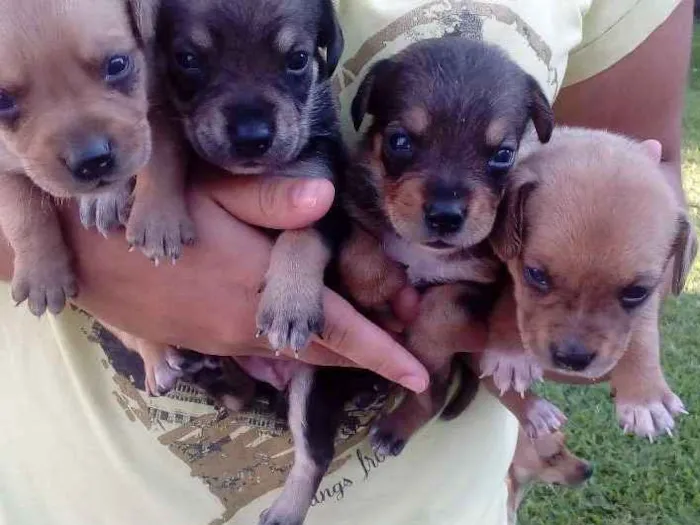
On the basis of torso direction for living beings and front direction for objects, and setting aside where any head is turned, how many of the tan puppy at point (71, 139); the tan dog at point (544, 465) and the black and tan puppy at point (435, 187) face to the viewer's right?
1

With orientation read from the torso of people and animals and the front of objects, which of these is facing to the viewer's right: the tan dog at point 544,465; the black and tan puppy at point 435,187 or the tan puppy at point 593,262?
the tan dog at point 544,465

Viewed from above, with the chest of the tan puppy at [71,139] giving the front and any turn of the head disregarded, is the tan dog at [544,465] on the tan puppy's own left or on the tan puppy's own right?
on the tan puppy's own left

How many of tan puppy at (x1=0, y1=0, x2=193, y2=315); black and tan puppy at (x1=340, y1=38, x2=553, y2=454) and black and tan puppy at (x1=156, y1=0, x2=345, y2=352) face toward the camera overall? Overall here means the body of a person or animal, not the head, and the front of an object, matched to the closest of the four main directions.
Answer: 3

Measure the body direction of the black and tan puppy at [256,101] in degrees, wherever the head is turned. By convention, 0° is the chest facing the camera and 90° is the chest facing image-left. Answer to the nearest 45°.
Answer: approximately 0°

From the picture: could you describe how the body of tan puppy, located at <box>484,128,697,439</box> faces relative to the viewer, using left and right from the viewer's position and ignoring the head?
facing the viewer

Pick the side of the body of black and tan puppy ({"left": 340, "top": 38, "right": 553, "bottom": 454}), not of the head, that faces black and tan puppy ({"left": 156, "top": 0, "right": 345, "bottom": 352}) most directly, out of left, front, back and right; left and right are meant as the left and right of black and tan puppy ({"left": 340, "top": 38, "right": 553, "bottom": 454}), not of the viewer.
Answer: right

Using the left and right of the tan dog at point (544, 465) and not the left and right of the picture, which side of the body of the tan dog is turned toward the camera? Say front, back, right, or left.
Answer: right

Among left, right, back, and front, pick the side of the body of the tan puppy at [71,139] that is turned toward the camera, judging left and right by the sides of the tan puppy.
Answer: front

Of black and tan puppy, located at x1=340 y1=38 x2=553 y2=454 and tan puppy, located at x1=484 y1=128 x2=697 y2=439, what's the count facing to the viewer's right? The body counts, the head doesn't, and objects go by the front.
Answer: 0
